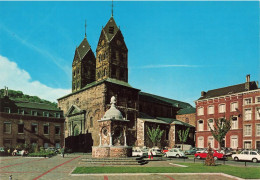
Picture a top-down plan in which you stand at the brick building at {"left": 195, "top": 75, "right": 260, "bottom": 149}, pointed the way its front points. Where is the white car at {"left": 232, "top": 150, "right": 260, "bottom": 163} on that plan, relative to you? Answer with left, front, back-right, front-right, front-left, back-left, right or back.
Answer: front-left

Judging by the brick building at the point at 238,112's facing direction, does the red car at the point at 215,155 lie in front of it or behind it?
in front

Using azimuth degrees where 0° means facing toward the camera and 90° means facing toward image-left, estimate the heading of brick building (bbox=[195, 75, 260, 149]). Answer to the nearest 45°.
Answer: approximately 45°
